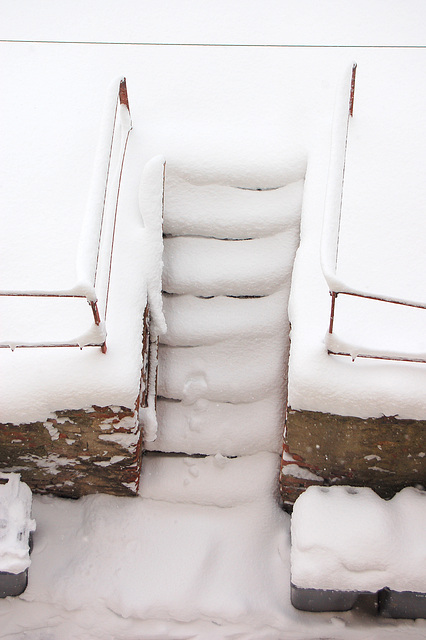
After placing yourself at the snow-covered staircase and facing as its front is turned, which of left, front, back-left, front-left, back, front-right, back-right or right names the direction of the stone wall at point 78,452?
front-right

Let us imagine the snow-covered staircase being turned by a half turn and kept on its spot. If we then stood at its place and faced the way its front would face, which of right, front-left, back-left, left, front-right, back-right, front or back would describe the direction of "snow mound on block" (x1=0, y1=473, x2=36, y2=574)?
back-left

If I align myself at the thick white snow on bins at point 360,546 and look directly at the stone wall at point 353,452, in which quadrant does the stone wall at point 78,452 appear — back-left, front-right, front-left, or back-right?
front-left

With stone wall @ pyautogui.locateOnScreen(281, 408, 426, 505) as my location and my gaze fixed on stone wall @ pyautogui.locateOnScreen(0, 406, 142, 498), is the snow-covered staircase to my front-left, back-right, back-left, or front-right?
front-right

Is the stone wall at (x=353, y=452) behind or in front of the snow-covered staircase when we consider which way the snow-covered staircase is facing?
in front

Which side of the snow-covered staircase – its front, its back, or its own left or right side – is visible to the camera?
front

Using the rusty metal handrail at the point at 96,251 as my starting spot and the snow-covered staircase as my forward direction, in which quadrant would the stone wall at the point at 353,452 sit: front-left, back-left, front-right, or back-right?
front-right
